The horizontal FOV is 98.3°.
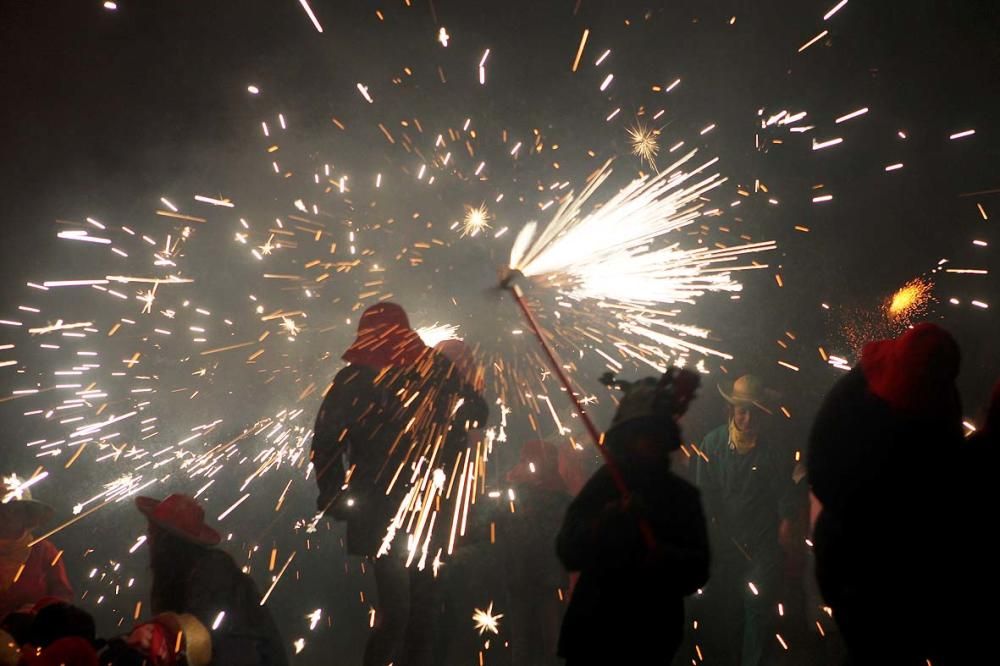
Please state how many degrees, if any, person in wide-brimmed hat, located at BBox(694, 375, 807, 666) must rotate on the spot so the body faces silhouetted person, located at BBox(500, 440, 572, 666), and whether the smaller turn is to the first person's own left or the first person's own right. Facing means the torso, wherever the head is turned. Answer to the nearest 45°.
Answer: approximately 90° to the first person's own right

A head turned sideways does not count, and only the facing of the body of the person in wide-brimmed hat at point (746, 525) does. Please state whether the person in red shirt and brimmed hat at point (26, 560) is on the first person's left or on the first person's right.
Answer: on the first person's right

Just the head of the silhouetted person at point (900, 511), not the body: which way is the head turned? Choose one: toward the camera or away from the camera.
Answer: away from the camera
